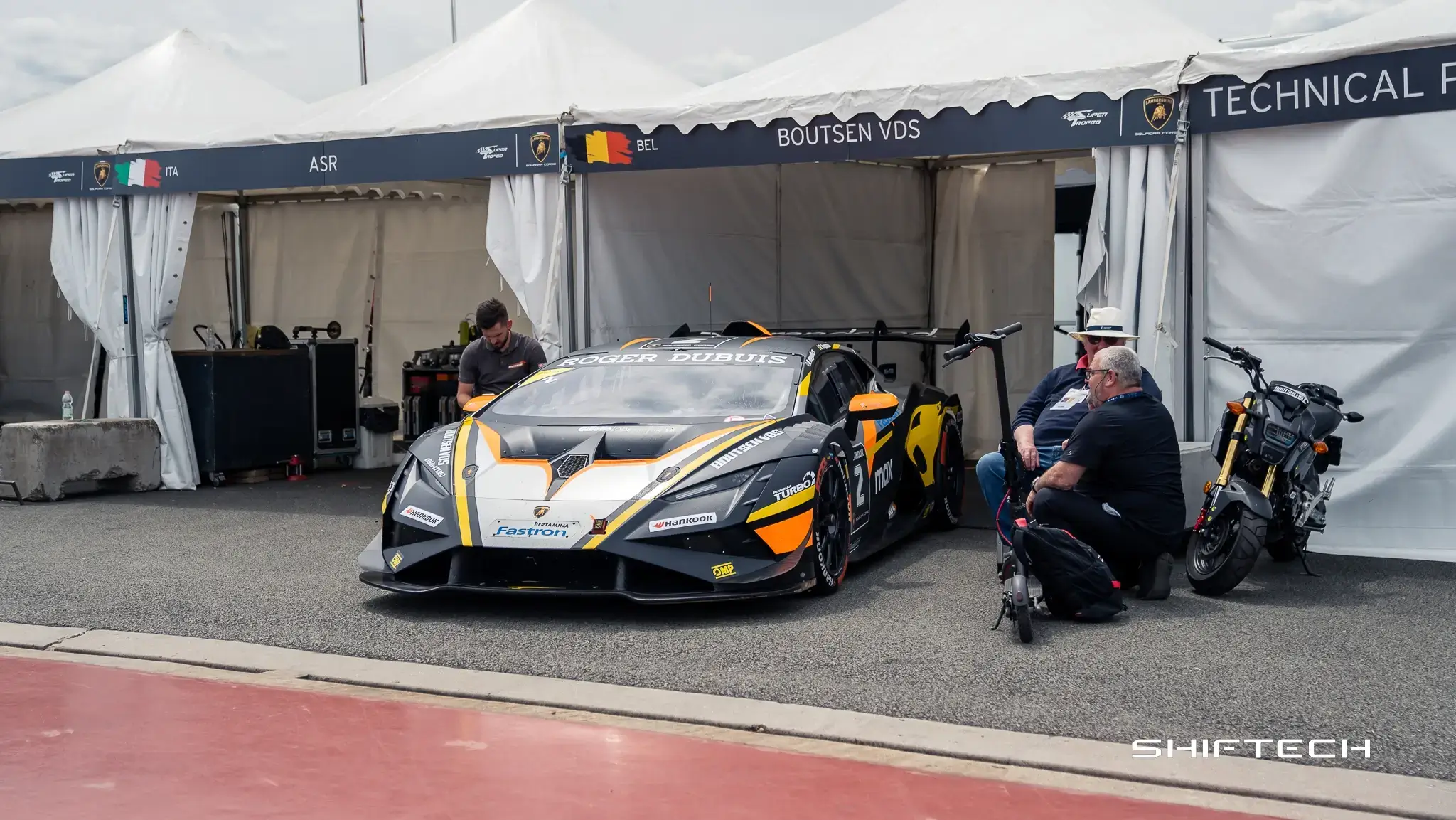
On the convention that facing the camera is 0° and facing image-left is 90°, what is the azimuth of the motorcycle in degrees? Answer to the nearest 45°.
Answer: approximately 45°

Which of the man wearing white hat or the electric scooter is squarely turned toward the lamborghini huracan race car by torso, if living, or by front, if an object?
the man wearing white hat

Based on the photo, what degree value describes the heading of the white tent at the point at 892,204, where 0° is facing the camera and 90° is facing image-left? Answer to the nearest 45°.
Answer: approximately 0°

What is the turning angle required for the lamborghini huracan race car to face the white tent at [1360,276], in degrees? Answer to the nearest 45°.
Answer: approximately 135° to its left

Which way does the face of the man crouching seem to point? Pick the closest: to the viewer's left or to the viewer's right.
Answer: to the viewer's left

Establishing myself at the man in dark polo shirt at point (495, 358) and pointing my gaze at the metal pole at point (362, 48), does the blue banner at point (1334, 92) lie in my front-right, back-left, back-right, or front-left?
back-right

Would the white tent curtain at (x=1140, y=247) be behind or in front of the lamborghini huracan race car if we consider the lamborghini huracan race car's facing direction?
behind
